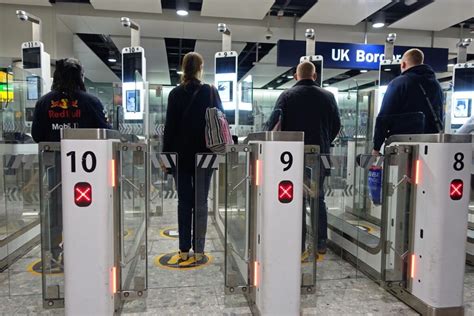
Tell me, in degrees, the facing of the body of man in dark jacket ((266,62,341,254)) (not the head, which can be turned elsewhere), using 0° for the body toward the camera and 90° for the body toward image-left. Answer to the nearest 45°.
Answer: approximately 180°

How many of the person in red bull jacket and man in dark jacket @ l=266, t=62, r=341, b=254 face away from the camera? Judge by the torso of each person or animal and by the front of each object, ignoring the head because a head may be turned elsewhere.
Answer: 2

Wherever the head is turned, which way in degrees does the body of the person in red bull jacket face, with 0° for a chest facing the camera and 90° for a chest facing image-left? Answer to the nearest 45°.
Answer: approximately 180°

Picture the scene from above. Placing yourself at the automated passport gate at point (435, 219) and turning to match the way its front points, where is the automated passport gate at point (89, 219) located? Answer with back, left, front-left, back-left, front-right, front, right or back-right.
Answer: front-right

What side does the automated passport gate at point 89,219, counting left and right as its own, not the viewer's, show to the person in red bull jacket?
back

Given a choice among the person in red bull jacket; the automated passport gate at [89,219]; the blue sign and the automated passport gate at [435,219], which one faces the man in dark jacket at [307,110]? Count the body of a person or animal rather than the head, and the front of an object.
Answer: the blue sign

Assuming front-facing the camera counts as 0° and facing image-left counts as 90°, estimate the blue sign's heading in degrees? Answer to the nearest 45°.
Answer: approximately 0°

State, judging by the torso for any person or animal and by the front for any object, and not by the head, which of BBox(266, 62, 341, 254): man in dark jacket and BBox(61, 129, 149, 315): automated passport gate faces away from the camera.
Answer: the man in dark jacket

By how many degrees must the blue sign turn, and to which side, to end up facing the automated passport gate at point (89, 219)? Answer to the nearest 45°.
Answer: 0° — it already faces it

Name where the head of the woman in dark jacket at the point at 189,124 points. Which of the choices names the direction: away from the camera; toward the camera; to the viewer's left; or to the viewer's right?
away from the camera

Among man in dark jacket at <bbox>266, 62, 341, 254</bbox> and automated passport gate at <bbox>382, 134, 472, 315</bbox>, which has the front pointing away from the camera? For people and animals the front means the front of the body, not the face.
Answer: the man in dark jacket

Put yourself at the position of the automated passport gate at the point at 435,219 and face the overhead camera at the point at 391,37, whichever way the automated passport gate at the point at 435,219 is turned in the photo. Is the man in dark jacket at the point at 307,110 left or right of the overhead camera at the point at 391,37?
left
